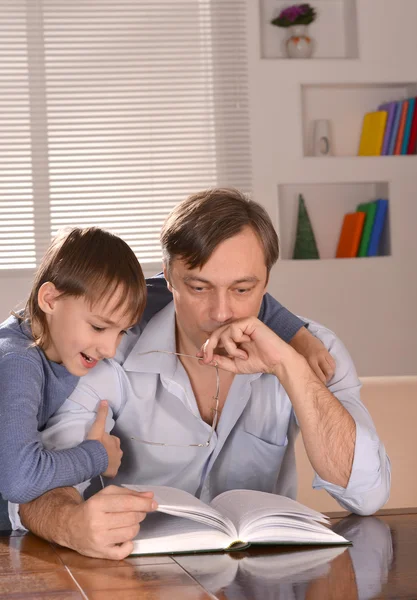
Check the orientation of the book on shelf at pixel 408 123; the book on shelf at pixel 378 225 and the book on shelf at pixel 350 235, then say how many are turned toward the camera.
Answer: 3

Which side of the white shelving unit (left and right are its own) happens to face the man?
front

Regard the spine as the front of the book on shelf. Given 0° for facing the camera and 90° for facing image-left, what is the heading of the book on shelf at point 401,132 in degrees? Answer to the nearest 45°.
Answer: approximately 0°

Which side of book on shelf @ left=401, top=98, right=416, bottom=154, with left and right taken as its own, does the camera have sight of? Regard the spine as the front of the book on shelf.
front
